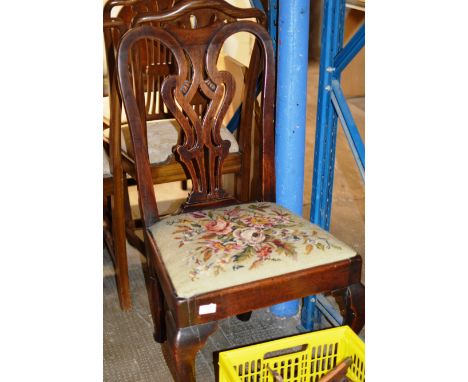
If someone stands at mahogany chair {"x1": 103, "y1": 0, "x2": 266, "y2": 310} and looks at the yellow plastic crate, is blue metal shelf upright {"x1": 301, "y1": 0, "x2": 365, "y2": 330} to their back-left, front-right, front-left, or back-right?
front-left

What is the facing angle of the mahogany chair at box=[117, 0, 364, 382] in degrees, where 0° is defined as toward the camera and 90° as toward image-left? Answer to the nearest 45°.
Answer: approximately 315°

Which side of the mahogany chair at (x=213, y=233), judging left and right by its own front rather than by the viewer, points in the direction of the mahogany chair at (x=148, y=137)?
back

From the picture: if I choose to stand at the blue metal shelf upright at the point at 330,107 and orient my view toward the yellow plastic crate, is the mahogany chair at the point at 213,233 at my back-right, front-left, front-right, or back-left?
front-right
